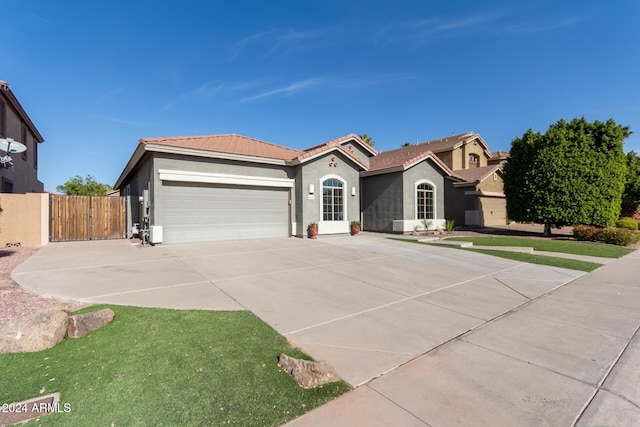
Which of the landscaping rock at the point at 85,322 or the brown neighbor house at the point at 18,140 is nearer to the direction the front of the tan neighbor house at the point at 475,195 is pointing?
the landscaping rock

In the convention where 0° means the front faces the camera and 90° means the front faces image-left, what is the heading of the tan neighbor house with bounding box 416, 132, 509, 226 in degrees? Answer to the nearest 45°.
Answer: approximately 315°

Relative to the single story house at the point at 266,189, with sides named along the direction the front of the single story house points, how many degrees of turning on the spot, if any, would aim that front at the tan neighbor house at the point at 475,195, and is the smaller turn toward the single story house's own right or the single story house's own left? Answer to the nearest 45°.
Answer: approximately 90° to the single story house's own left

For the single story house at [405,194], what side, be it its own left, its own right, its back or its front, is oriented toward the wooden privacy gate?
right

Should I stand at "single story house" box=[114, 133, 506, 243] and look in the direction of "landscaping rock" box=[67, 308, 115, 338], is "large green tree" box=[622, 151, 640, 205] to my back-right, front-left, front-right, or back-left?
back-left

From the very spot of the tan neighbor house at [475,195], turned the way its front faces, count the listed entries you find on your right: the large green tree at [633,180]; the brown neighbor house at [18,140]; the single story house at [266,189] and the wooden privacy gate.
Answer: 3

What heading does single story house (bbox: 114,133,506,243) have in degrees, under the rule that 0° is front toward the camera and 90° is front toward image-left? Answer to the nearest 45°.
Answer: approximately 315°

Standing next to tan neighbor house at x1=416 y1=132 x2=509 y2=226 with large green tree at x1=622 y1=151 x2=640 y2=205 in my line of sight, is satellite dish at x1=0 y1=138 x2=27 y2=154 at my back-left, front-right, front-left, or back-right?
back-right
